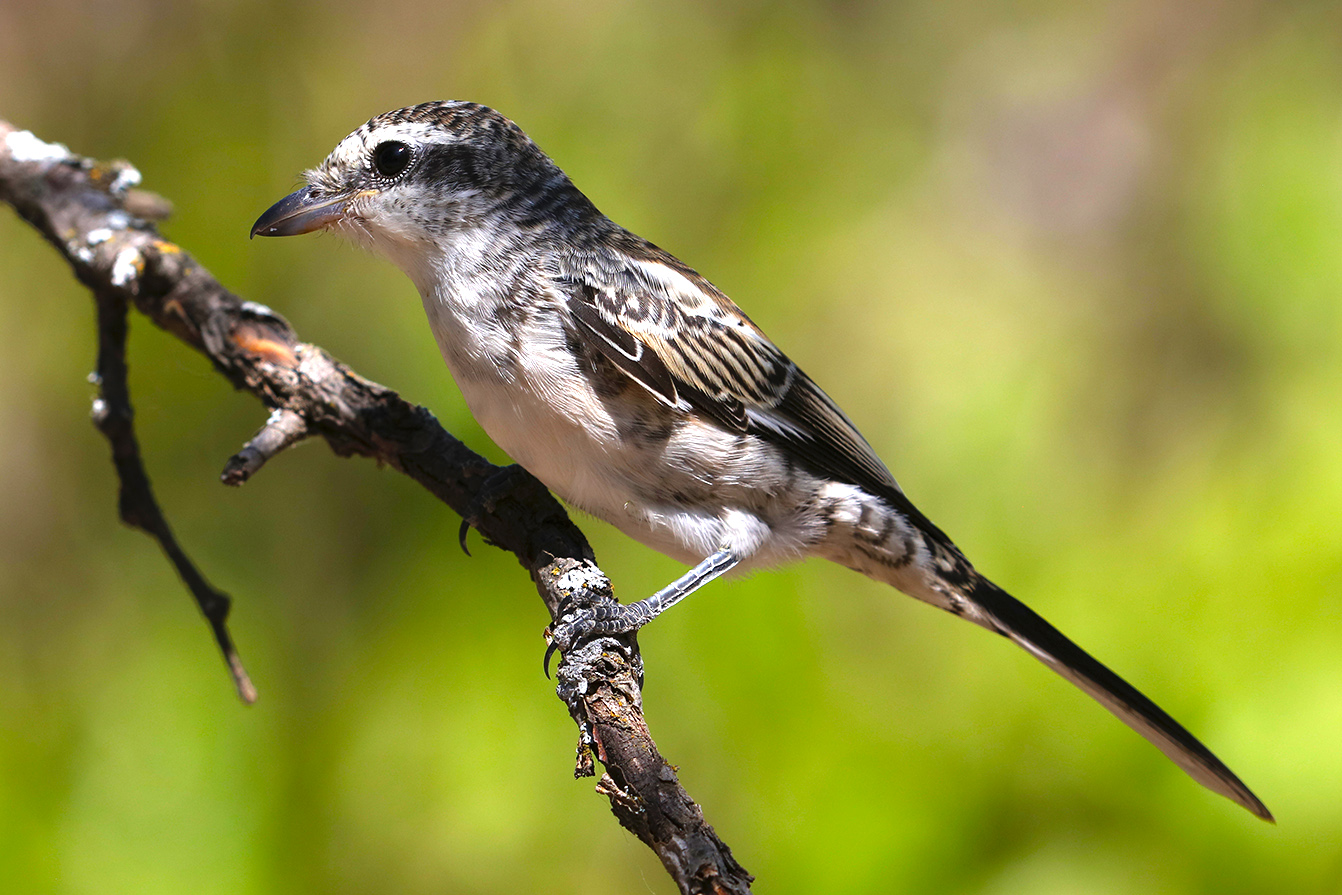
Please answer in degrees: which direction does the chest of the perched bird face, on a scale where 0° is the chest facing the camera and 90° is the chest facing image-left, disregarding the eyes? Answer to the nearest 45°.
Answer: approximately 90°
